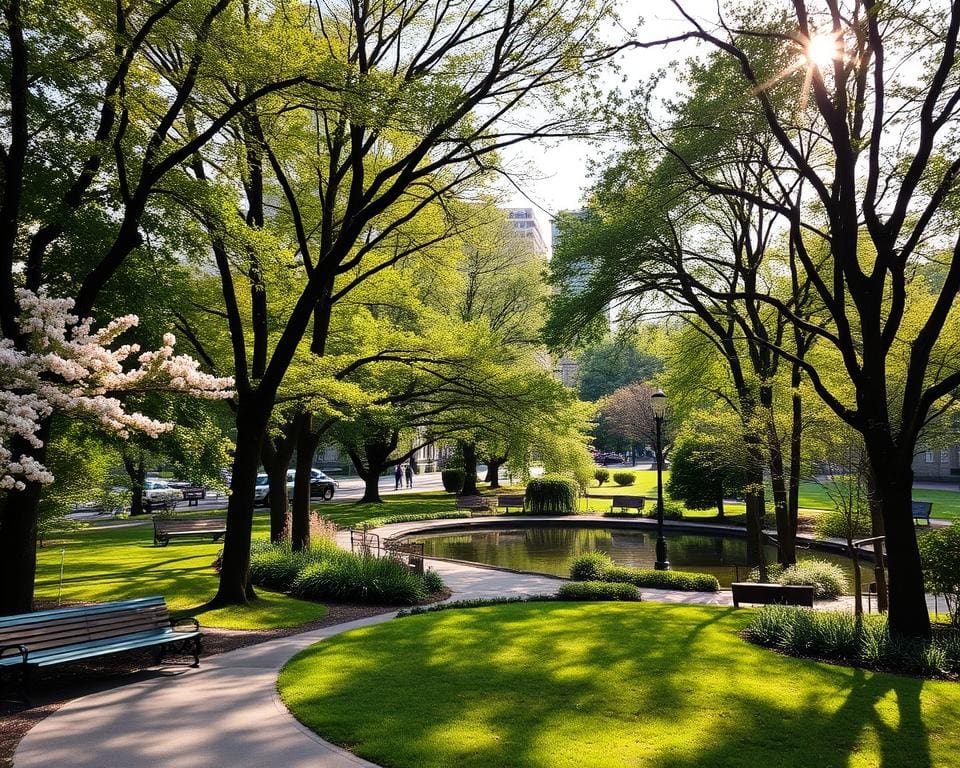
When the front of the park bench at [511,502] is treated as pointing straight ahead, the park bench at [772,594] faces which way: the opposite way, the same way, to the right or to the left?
the opposite way

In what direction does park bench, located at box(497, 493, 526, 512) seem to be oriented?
toward the camera

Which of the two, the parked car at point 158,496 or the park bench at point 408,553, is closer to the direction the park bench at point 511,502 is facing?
the park bench

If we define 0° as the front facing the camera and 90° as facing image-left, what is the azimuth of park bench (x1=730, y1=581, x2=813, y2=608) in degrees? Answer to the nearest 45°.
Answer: approximately 180°

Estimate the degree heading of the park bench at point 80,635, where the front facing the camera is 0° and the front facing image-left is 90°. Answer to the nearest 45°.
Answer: approximately 315°

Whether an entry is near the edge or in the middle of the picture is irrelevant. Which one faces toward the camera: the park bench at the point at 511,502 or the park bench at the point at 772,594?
the park bench at the point at 511,502

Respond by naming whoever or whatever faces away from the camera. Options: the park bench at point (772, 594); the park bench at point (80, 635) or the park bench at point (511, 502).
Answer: the park bench at point (772, 594)

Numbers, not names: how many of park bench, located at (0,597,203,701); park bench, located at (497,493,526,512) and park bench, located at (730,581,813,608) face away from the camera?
1

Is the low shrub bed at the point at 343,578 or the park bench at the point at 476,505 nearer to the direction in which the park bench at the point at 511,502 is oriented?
the low shrub bed

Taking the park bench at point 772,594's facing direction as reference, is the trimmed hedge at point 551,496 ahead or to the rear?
ahead
